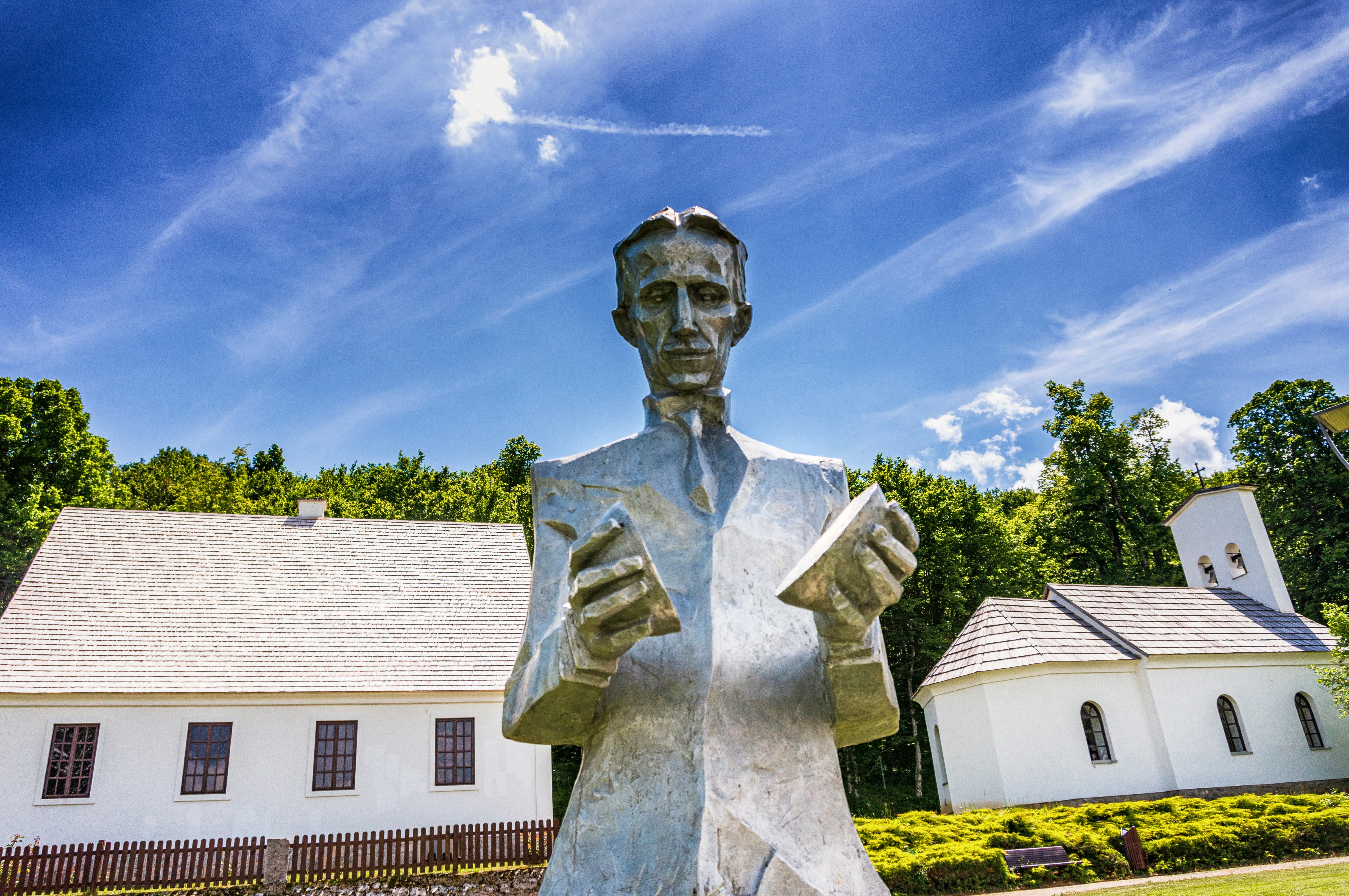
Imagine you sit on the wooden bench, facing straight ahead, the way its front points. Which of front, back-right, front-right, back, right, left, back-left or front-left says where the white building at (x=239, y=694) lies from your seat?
right

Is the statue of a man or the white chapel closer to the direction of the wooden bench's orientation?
the statue of a man

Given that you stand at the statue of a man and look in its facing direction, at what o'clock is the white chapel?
The white chapel is roughly at 7 o'clock from the statue of a man.

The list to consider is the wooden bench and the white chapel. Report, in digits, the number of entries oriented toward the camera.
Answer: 1

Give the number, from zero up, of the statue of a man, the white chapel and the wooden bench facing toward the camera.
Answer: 2

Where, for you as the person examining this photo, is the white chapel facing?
facing away from the viewer and to the right of the viewer

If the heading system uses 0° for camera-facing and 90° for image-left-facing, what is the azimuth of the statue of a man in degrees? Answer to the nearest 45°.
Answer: approximately 0°

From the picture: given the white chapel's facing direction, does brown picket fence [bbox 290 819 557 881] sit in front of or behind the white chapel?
behind

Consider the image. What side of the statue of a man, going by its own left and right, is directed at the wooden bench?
back

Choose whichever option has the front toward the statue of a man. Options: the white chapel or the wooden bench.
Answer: the wooden bench

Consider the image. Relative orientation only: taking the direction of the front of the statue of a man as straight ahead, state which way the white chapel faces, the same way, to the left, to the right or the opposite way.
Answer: to the left

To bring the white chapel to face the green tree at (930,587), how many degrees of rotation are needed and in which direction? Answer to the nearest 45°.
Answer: approximately 90° to its left
